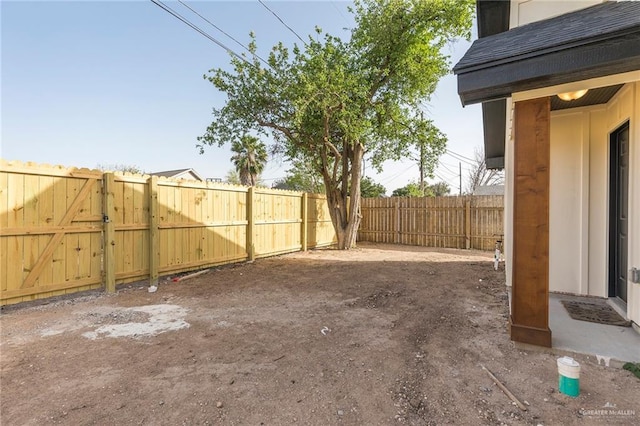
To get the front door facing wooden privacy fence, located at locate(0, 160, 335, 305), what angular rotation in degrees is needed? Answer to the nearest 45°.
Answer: approximately 45° to its left

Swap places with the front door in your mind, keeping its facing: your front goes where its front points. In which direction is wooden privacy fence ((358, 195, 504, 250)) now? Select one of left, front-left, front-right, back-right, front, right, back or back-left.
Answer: front-right

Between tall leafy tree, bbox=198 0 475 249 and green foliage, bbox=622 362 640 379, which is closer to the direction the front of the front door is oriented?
the tall leafy tree

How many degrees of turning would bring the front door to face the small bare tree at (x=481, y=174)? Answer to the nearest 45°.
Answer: approximately 90° to its right

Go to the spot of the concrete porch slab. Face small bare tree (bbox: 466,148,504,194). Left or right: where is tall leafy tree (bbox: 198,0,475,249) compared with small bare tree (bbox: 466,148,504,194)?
left

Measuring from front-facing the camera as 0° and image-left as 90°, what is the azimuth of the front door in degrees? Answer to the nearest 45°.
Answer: approximately 90°

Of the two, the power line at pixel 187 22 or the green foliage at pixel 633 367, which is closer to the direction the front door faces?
the power line

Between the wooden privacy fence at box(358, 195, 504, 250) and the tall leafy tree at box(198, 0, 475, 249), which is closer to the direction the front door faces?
the tall leafy tree

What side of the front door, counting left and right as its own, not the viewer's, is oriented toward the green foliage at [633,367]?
left
